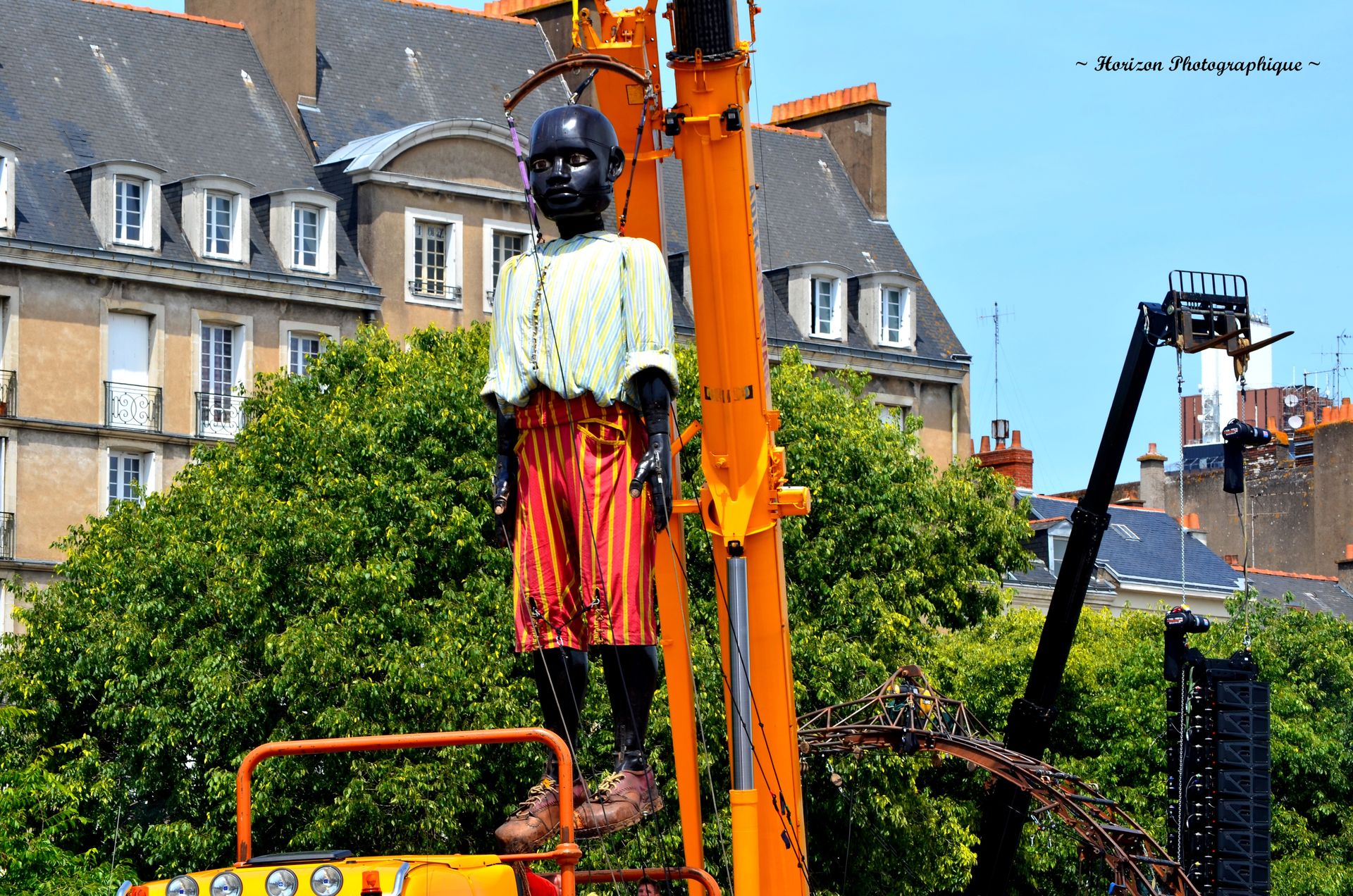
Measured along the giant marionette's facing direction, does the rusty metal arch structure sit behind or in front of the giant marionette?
behind

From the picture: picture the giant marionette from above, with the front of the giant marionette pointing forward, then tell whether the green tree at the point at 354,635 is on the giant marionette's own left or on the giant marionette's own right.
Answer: on the giant marionette's own right

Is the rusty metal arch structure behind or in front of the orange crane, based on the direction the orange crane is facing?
behind
